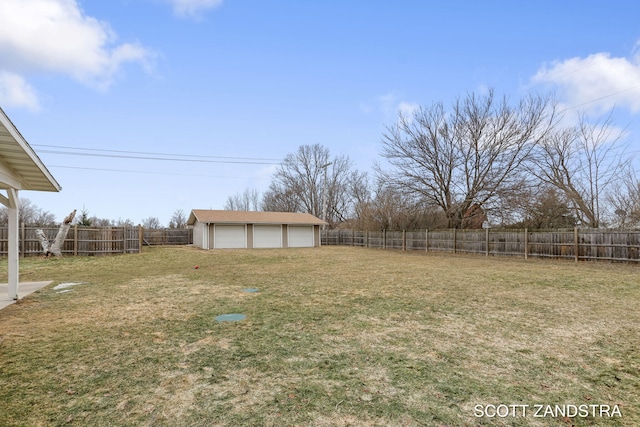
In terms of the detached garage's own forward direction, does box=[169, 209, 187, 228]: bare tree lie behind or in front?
behind

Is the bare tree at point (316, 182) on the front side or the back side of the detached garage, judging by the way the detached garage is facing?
on the back side

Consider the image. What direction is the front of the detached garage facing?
toward the camera

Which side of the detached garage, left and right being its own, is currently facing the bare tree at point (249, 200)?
back

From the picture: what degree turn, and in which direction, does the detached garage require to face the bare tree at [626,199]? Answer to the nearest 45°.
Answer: approximately 45° to its left

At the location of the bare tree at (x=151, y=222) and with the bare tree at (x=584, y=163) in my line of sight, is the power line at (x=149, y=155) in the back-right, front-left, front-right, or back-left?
front-right

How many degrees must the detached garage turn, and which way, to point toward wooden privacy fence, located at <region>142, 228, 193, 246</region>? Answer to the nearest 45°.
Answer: approximately 135° to its right

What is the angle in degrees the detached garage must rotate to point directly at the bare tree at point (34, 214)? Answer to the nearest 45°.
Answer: approximately 135° to its right

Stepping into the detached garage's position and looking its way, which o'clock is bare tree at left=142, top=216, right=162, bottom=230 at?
The bare tree is roughly at 5 o'clock from the detached garage.
